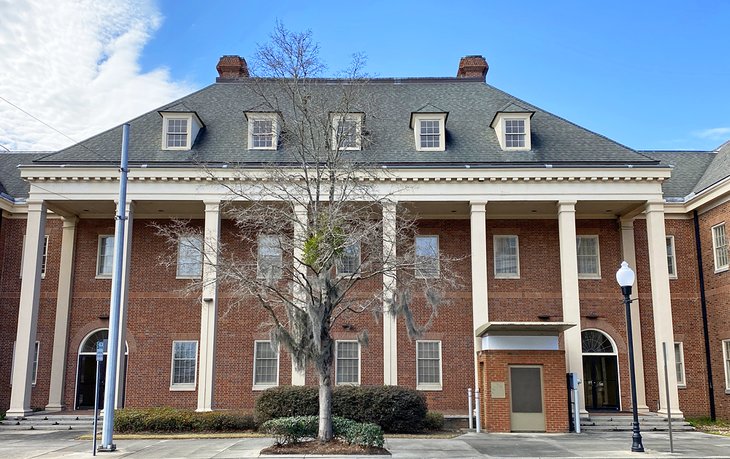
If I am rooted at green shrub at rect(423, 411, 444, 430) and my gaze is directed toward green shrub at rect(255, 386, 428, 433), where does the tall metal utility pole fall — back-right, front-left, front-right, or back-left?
front-left

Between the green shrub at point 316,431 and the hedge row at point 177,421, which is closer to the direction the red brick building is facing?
the green shrub

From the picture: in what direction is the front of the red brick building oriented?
toward the camera

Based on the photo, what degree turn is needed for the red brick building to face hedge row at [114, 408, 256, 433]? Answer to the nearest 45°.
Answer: approximately 45° to its right

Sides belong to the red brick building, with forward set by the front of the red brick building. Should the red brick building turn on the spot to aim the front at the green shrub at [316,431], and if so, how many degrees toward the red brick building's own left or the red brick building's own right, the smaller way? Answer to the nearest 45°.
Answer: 0° — it already faces it
